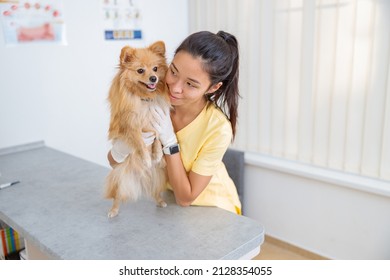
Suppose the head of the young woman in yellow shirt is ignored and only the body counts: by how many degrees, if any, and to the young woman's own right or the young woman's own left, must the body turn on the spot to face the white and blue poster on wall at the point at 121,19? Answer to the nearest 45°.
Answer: approximately 135° to the young woman's own right

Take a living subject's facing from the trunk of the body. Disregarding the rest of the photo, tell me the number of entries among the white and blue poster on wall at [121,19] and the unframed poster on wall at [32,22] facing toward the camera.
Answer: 2

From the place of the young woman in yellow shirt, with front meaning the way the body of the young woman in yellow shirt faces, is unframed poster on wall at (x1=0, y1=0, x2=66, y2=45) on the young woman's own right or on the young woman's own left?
on the young woman's own right

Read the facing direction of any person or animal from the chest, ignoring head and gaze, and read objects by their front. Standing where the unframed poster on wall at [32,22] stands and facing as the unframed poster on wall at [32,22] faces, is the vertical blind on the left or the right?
on its left

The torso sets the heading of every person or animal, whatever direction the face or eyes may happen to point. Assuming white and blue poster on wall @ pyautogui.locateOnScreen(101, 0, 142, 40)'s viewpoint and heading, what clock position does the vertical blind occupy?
The vertical blind is roughly at 10 o'clock from the white and blue poster on wall.

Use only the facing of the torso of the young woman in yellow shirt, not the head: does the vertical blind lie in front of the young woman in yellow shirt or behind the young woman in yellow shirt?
behind

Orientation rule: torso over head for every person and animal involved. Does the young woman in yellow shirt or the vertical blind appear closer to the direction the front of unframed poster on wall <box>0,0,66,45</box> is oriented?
the young woman in yellow shirt
